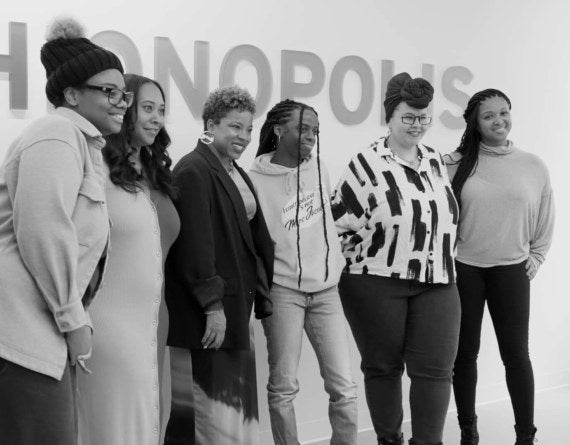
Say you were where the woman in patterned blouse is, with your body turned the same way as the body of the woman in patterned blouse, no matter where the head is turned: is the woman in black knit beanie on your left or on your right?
on your right

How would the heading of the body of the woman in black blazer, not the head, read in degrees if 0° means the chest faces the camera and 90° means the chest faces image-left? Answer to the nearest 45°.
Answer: approximately 315°

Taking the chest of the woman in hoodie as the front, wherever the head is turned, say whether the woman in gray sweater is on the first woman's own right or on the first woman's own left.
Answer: on the first woman's own left

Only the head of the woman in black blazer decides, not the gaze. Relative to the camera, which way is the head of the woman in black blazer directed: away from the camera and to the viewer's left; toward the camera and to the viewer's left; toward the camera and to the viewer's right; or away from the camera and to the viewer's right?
toward the camera and to the viewer's right

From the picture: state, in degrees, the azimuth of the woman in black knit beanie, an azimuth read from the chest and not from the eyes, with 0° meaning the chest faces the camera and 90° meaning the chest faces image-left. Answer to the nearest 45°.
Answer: approximately 270°

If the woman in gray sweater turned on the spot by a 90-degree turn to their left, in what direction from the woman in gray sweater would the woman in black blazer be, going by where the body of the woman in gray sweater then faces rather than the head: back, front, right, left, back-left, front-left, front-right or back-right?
back-right

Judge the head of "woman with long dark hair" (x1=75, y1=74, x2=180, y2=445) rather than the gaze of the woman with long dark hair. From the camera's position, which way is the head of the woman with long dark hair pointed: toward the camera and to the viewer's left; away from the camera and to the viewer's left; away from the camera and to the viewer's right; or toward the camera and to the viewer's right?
toward the camera and to the viewer's right

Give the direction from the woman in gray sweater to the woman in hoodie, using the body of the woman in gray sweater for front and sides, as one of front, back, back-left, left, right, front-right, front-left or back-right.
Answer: front-right

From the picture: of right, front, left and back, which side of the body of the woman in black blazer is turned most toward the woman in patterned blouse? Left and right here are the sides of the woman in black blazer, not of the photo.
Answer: left
